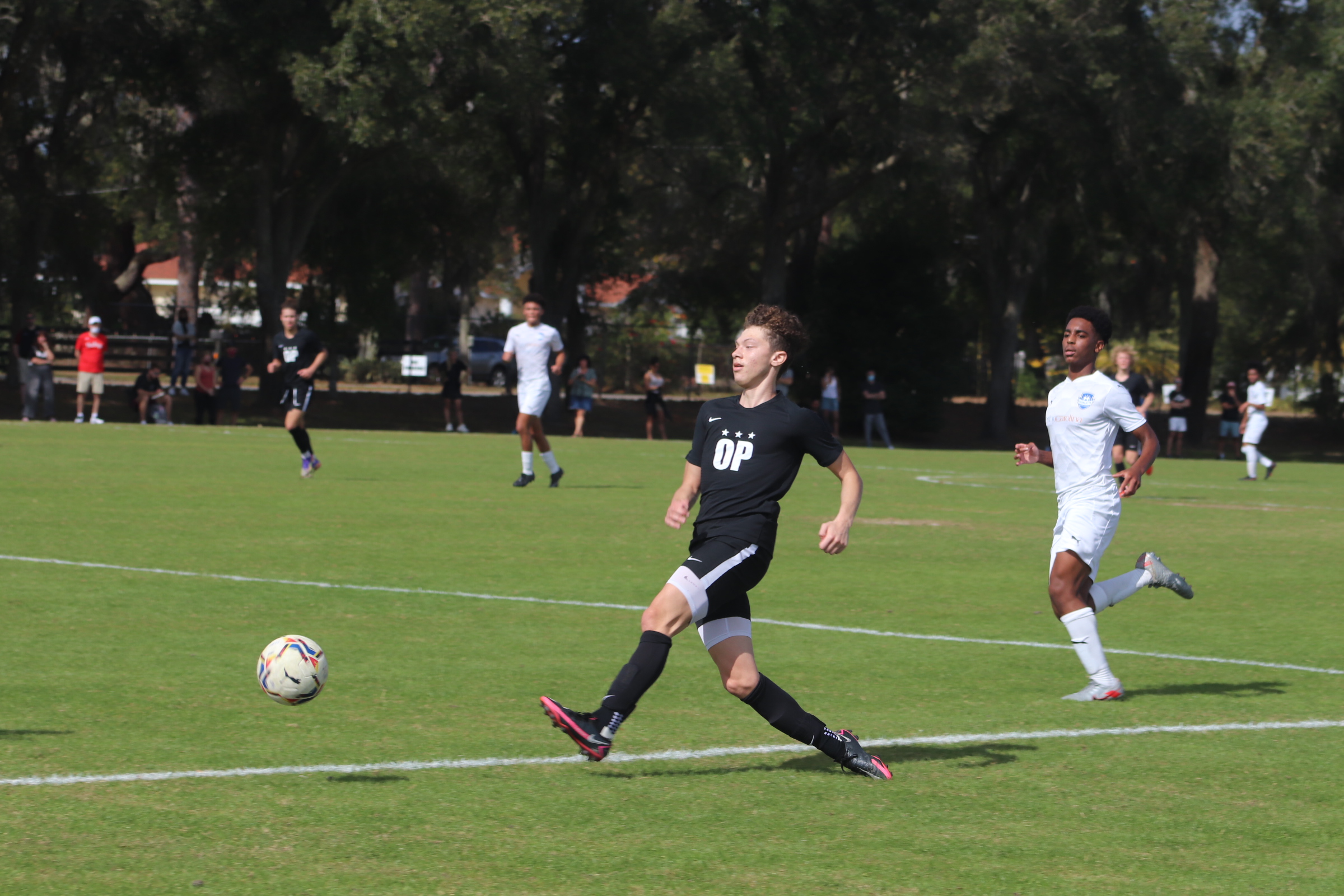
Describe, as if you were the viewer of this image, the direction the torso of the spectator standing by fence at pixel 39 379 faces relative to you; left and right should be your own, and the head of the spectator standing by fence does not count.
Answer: facing the viewer

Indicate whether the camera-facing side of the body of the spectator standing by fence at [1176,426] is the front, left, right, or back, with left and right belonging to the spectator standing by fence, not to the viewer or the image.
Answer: front

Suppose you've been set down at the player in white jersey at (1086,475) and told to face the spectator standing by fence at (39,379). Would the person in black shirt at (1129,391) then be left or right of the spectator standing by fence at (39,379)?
right

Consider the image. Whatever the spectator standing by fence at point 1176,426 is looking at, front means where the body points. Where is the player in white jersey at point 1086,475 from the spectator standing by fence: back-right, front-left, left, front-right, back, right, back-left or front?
front

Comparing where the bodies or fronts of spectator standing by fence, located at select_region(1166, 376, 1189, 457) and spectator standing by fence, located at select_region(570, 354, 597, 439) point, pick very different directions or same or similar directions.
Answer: same or similar directions

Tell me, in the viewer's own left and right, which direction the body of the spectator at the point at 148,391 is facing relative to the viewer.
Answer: facing the viewer and to the right of the viewer

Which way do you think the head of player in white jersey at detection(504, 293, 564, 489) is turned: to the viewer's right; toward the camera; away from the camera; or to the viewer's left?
toward the camera

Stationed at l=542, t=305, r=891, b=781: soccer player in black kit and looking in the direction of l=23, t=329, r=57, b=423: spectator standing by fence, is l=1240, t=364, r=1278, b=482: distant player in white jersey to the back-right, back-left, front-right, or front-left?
front-right

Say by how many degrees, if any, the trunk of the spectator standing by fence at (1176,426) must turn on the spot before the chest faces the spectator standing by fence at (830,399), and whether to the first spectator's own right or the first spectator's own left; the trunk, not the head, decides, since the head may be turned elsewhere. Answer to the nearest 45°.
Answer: approximately 45° to the first spectator's own right

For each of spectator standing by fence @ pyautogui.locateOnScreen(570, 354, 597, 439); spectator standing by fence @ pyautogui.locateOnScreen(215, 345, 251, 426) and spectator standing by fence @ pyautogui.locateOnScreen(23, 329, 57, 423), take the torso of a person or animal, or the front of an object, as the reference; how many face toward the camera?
3

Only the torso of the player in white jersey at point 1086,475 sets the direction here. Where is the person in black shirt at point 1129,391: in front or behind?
behind

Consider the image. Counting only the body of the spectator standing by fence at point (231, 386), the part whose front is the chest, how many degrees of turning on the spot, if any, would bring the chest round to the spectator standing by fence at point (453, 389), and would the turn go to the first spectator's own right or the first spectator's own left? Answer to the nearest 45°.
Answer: approximately 90° to the first spectator's own left

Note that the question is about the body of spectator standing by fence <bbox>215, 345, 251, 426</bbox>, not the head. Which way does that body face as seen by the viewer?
toward the camera

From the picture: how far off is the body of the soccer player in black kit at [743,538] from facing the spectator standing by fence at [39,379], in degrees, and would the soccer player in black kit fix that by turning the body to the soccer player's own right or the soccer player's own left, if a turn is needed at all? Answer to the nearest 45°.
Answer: approximately 90° to the soccer player's own right

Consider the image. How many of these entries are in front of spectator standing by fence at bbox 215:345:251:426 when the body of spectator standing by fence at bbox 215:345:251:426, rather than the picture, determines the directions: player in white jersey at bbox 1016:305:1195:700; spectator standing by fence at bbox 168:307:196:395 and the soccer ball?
2

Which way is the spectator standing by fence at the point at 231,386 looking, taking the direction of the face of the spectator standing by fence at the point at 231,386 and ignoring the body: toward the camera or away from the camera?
toward the camera

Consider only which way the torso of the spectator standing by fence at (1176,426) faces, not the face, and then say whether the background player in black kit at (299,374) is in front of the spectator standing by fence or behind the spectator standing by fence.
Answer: in front

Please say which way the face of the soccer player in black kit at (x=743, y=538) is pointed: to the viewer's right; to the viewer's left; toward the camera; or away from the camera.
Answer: to the viewer's left

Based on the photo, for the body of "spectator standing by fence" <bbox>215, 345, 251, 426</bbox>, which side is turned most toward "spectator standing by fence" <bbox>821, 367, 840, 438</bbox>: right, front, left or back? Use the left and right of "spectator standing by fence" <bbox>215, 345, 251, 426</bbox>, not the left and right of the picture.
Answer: left

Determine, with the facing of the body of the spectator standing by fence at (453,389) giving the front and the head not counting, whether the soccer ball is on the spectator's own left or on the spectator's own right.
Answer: on the spectator's own right
